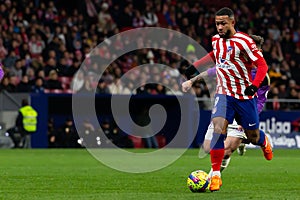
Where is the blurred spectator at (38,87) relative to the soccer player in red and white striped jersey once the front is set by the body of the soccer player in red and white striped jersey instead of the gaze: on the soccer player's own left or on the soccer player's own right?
on the soccer player's own right

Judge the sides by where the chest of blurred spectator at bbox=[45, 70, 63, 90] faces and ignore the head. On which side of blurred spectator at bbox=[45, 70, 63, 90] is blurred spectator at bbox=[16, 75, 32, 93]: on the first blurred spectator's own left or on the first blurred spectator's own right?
on the first blurred spectator's own right

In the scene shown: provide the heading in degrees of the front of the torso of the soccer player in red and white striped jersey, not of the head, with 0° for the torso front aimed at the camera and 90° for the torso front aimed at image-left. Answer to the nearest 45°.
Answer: approximately 45°
